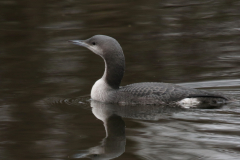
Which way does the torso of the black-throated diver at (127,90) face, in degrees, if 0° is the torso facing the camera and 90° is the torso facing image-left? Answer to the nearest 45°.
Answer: approximately 90°
